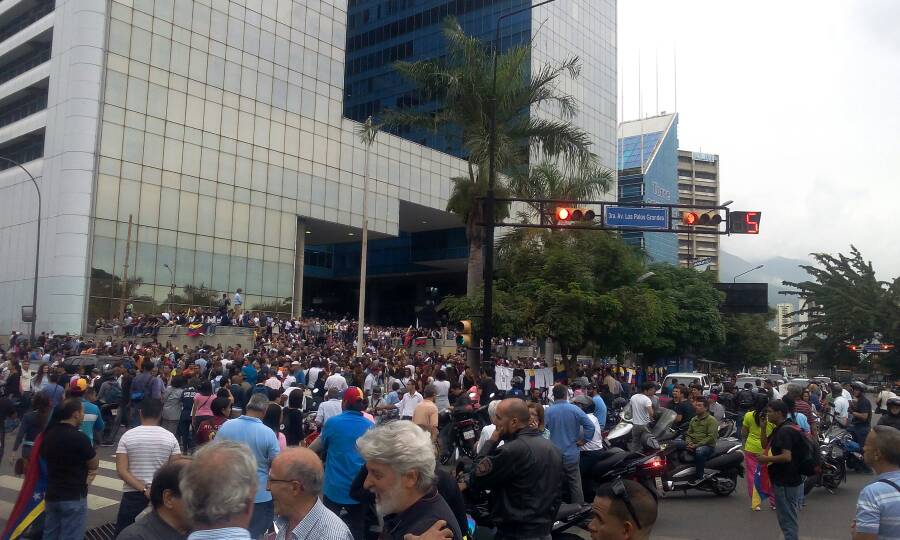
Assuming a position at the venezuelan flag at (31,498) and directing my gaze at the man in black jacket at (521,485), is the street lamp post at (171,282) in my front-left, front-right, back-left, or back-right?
back-left

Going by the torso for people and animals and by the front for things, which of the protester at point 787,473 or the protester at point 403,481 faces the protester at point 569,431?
the protester at point 787,473

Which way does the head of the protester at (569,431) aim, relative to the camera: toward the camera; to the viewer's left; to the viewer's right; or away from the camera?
away from the camera

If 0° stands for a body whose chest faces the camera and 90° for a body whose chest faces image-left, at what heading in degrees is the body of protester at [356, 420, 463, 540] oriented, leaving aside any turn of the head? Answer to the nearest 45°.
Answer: approximately 90°

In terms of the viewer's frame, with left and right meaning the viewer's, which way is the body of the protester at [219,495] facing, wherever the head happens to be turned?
facing away from the viewer

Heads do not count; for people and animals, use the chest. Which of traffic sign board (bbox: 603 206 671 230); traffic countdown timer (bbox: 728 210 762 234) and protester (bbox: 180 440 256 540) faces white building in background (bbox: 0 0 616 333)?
the protester

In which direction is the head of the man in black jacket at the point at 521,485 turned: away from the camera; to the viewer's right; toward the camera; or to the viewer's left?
to the viewer's left
